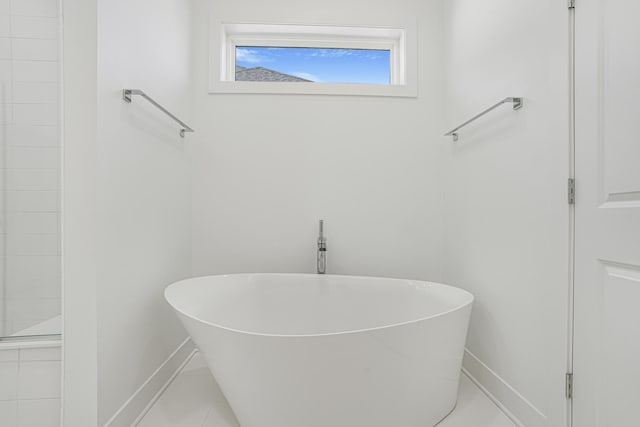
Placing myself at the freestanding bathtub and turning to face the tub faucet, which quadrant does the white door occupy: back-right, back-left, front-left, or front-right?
back-right

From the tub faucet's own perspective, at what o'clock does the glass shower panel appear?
The glass shower panel is roughly at 2 o'clock from the tub faucet.

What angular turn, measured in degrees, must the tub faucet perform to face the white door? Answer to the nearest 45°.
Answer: approximately 45° to its left

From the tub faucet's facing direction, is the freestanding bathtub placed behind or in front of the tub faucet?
in front

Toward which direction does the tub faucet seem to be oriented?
toward the camera

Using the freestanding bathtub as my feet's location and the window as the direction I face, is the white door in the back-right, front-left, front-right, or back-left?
back-right

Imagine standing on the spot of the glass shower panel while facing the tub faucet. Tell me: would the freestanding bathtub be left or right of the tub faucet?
right
